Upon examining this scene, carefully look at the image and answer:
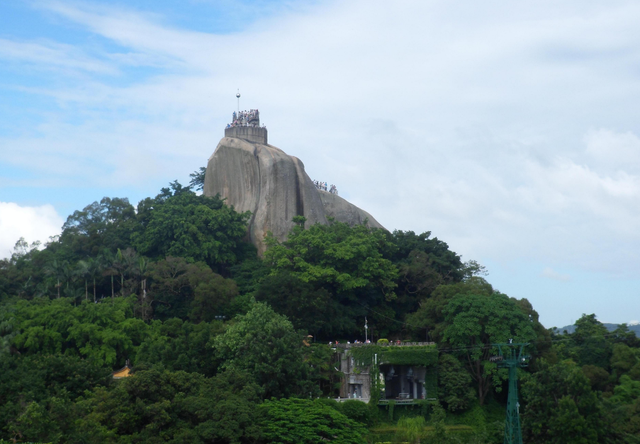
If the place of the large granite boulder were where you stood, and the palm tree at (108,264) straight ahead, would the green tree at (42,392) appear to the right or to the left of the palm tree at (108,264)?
left

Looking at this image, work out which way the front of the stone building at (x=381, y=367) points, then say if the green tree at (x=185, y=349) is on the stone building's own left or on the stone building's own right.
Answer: on the stone building's own right

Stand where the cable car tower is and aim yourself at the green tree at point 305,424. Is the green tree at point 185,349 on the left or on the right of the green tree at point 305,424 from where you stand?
right

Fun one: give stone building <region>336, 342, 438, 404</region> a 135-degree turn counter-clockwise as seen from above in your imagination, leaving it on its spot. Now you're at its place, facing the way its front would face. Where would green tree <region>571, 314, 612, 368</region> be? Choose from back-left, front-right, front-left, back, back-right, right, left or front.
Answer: front

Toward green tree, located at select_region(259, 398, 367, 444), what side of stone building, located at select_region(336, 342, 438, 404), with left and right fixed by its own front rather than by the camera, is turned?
front

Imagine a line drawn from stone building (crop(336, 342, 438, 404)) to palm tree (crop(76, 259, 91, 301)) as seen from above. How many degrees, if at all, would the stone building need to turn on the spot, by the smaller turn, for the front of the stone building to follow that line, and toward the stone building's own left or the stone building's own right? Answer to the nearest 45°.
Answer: approximately 90° to the stone building's own right

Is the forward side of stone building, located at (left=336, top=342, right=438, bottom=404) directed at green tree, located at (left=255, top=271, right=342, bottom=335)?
no

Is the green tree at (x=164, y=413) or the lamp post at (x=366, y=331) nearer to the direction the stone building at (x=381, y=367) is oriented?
the green tree

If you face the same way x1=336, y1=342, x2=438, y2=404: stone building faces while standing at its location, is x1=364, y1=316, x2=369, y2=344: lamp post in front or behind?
behind

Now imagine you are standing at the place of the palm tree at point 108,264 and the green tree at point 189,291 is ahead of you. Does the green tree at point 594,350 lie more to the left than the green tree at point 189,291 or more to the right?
left

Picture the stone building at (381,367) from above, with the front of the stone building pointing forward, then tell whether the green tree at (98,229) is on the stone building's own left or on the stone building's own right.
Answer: on the stone building's own right

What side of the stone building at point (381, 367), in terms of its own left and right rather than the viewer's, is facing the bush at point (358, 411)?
front

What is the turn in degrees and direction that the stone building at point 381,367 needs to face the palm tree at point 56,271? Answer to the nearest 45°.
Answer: approximately 90° to its right

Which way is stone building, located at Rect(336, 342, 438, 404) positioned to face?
toward the camera

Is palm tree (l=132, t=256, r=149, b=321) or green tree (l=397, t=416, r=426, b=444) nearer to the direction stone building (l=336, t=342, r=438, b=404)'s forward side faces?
the green tree

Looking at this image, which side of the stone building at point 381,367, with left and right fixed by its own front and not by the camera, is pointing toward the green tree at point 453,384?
left

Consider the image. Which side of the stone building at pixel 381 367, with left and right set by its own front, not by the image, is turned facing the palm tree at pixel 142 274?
right
